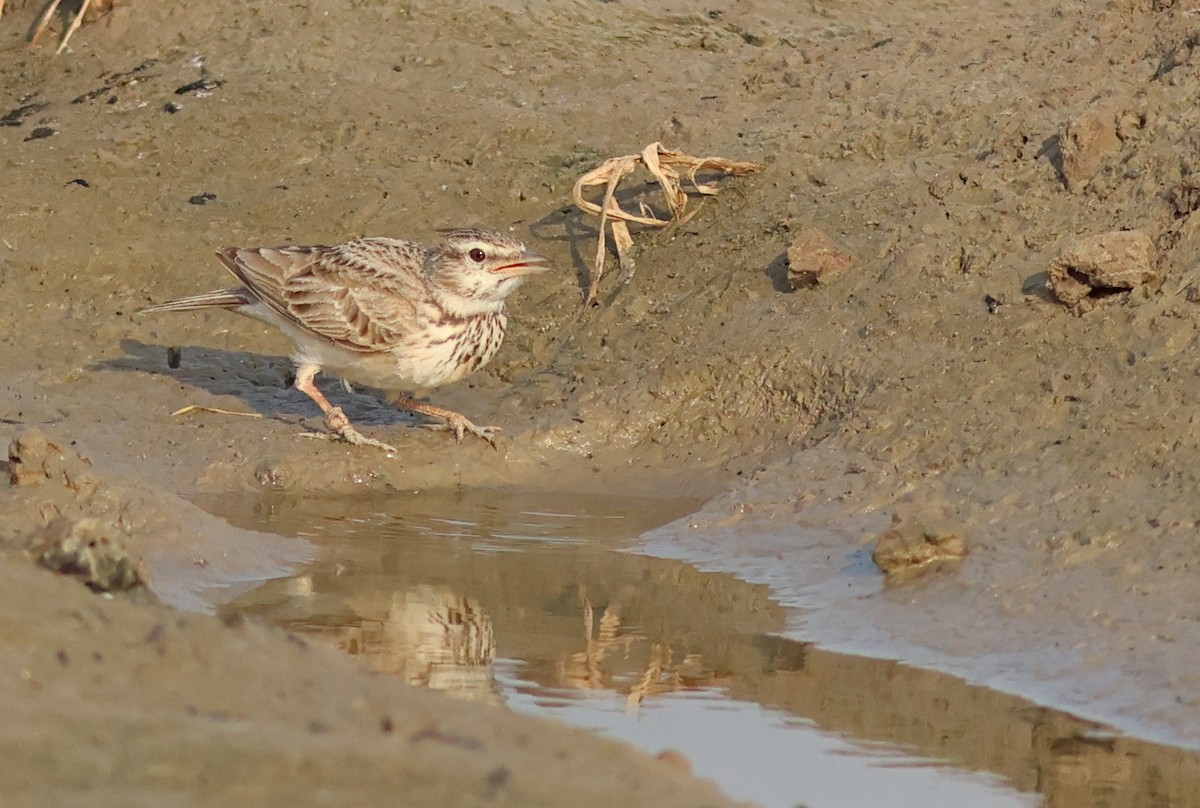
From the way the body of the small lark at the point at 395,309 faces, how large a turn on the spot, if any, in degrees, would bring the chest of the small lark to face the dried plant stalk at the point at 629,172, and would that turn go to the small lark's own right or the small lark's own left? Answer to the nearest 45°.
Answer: approximately 45° to the small lark's own left

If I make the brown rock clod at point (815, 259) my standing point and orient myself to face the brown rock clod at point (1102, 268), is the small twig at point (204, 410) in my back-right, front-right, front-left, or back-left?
back-right

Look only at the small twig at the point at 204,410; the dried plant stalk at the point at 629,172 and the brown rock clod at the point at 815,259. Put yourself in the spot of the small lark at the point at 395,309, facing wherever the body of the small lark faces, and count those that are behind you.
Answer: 1

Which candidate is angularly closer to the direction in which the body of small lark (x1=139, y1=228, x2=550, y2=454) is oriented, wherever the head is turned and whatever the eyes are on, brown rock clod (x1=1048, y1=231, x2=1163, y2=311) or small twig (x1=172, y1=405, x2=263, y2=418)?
the brown rock clod

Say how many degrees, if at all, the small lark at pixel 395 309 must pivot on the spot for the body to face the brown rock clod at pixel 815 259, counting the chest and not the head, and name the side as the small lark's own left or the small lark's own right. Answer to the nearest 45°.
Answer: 0° — it already faces it

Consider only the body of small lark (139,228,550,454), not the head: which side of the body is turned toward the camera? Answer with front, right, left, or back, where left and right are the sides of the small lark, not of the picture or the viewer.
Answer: right

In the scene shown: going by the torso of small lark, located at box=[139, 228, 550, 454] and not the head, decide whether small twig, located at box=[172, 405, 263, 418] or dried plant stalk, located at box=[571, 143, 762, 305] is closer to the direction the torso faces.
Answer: the dried plant stalk

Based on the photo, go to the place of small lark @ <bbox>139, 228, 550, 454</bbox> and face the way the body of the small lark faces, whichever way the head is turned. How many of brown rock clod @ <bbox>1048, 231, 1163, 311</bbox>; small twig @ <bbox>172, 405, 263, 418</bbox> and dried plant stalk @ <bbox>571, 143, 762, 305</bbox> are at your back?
1

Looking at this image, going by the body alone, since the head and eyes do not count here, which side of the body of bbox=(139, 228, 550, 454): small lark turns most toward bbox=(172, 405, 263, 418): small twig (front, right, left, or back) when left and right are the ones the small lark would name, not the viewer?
back

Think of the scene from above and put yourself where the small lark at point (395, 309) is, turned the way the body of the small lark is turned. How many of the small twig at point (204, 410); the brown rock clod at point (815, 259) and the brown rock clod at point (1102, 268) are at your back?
1

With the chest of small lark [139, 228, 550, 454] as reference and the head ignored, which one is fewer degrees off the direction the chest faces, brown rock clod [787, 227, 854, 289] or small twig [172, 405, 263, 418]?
the brown rock clod

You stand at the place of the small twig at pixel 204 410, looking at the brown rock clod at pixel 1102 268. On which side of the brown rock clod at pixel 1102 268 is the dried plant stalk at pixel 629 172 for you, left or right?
left
